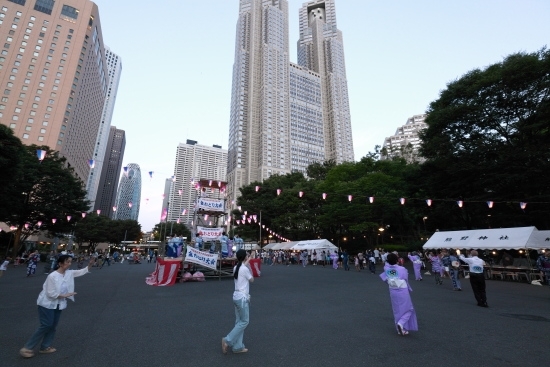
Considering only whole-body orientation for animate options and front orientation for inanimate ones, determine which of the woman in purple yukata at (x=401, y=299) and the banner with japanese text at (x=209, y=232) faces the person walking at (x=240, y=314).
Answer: the banner with japanese text

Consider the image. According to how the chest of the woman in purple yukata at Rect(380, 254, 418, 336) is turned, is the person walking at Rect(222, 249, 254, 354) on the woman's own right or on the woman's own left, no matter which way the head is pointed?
on the woman's own left

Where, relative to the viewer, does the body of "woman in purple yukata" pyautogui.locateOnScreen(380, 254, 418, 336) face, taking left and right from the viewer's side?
facing away from the viewer

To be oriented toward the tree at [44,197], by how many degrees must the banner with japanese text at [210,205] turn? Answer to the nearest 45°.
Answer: approximately 135° to its right

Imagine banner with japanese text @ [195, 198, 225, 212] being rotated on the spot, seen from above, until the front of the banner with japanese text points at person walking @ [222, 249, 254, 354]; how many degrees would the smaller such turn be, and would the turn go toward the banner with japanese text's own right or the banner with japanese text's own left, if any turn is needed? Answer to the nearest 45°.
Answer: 0° — it already faces them

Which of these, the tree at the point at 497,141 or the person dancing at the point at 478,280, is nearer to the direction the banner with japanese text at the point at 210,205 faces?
the person dancing
